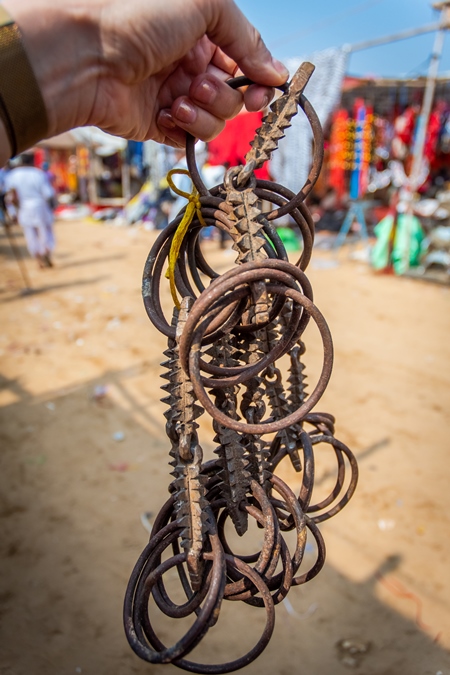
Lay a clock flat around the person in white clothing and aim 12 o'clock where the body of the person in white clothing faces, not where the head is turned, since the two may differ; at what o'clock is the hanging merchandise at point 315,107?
The hanging merchandise is roughly at 3 o'clock from the person in white clothing.

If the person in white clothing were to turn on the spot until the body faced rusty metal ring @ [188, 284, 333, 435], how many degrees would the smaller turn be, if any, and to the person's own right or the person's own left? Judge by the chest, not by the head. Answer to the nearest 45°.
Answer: approximately 180°

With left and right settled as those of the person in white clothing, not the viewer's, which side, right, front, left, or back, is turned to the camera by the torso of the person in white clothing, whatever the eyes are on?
back

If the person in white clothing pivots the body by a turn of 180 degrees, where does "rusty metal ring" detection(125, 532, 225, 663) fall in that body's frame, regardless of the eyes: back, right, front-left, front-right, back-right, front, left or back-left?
front

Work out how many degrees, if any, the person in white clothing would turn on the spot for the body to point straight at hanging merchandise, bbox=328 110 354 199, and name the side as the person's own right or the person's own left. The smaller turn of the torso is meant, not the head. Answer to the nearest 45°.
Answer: approximately 90° to the person's own right

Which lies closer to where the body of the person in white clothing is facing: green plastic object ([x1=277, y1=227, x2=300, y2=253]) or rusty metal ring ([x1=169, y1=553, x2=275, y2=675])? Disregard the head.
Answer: the green plastic object

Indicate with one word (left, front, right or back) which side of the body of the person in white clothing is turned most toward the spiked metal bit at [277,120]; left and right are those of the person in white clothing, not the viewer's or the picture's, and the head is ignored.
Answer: back

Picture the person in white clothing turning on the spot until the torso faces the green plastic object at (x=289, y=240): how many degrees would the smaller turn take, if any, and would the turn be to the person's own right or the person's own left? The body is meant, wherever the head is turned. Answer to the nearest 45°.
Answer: approximately 90° to the person's own right
